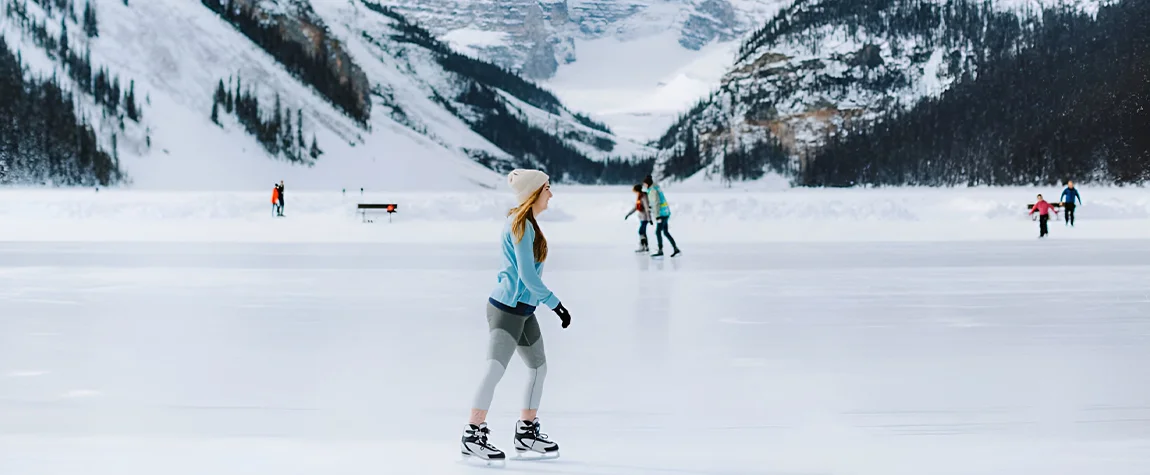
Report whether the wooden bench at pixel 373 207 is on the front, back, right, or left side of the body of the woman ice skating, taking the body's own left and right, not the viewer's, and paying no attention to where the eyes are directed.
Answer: left

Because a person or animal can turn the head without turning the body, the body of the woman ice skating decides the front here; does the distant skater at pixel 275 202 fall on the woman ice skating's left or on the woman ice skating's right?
on the woman ice skating's left

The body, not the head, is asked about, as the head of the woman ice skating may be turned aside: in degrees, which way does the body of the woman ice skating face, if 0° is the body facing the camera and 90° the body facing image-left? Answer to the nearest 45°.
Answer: approximately 270°
